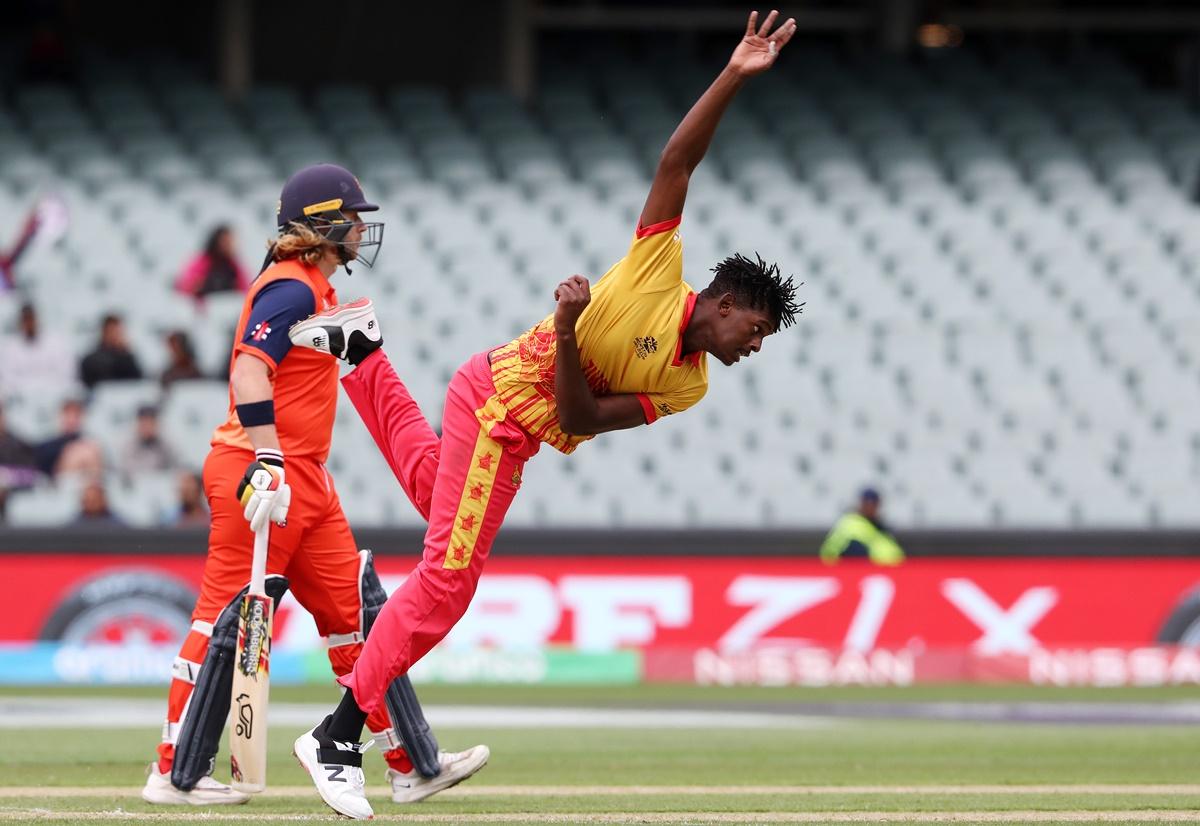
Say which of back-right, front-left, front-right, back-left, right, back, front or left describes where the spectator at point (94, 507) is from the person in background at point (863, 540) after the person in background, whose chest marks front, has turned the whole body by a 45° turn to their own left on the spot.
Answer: back-right

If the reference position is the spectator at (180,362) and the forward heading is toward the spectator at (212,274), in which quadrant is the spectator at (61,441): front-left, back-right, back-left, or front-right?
back-left

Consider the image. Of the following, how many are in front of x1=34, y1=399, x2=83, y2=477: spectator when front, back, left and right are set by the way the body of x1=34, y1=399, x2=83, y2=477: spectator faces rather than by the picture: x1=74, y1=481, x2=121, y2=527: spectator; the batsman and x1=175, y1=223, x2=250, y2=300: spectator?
2

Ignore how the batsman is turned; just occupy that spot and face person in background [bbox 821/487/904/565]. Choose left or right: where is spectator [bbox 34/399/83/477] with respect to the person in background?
left

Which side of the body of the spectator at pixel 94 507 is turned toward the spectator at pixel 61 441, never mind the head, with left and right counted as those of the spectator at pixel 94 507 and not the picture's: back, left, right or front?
back

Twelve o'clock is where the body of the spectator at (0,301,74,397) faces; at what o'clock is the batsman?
The batsman is roughly at 12 o'clock from the spectator.

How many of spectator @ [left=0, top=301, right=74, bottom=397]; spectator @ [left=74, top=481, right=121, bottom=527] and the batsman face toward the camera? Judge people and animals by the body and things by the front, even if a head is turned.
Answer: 2

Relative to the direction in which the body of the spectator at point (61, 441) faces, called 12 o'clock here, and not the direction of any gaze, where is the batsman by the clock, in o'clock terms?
The batsman is roughly at 12 o'clock from the spectator.

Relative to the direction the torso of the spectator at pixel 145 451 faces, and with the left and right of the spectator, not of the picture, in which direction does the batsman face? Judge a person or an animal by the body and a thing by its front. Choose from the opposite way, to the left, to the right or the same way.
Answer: to the left

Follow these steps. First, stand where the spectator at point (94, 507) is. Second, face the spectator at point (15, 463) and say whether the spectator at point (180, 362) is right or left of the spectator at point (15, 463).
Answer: right

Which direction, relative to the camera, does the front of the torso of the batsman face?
to the viewer's right
